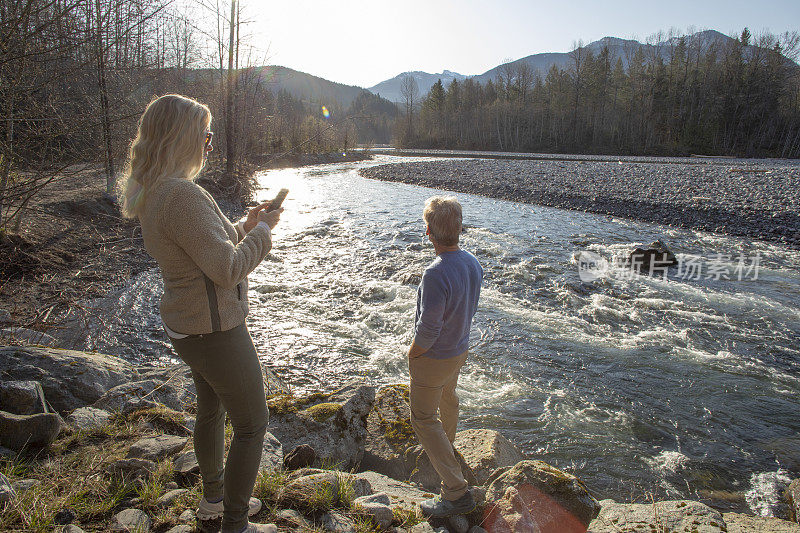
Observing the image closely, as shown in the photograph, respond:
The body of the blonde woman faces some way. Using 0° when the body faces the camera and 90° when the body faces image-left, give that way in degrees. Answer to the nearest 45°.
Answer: approximately 270°

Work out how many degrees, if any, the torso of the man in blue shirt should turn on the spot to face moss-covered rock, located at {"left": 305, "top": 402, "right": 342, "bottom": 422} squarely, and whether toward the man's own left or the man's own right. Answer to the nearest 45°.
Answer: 0° — they already face it

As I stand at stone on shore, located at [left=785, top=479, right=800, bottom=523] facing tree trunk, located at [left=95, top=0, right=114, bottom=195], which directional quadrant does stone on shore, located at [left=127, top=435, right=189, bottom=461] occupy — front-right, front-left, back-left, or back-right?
front-left

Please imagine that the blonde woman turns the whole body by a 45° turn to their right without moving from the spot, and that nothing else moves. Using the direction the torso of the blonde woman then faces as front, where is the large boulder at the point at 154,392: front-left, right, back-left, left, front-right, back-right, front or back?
back-left

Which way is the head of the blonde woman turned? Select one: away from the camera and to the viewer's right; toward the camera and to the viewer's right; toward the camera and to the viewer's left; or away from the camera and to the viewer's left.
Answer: away from the camera and to the viewer's right

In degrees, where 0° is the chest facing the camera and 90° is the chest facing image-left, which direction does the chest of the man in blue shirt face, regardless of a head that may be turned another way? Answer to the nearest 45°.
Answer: approximately 135°

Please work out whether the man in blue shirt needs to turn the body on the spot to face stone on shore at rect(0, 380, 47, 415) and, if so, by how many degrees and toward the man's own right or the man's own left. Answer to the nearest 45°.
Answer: approximately 45° to the man's own left

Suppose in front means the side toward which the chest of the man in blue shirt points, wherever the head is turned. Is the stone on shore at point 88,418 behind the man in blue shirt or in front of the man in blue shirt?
in front
